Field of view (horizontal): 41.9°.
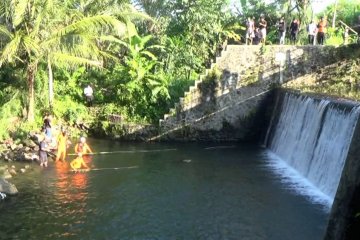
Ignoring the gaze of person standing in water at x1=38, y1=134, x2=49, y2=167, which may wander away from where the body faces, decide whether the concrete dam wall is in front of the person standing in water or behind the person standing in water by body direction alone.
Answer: in front

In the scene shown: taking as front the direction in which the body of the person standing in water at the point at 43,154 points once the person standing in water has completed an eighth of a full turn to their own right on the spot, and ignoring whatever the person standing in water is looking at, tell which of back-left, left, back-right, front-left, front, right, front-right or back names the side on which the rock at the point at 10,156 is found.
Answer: back

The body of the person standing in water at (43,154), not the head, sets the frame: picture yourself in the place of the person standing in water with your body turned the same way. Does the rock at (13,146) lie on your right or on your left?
on your left

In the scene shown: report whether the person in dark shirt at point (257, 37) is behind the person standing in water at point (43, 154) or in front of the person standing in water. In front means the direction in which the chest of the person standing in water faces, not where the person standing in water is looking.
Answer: in front

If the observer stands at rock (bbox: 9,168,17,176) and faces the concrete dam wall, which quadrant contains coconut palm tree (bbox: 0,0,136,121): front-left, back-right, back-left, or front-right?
front-left

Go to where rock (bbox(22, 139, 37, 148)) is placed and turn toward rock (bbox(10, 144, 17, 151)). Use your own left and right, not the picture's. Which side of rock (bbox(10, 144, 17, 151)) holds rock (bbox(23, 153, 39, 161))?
left

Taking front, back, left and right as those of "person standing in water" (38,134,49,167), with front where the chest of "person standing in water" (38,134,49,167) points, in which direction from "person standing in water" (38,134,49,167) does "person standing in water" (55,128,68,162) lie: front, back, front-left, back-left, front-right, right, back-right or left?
front-left

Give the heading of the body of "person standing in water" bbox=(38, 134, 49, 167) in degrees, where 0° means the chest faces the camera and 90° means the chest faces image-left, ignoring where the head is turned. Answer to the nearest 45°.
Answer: approximately 270°

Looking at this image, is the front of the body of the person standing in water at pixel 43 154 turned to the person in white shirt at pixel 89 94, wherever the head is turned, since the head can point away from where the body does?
no

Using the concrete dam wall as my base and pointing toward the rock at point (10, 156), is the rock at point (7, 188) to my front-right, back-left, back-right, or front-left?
front-left

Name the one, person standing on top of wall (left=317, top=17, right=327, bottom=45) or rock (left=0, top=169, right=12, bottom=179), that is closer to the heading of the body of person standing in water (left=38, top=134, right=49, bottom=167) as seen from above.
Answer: the person standing on top of wall

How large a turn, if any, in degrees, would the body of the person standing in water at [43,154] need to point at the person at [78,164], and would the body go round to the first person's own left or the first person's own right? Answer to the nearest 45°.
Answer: approximately 45° to the first person's own right

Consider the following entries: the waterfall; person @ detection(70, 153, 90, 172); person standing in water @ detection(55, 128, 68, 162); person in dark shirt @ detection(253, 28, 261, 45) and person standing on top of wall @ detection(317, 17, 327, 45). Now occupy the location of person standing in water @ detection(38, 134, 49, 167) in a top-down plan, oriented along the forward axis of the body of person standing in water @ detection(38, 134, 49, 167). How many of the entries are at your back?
0

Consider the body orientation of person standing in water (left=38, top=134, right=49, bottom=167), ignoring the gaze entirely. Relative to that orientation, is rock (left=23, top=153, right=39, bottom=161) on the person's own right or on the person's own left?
on the person's own left

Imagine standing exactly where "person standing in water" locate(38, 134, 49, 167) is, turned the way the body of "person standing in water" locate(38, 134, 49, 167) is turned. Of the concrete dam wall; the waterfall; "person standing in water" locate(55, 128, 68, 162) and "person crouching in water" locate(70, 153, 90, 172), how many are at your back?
0

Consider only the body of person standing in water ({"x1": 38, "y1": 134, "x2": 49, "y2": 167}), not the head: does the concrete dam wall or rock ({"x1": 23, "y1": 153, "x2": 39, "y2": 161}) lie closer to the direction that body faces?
the concrete dam wall
